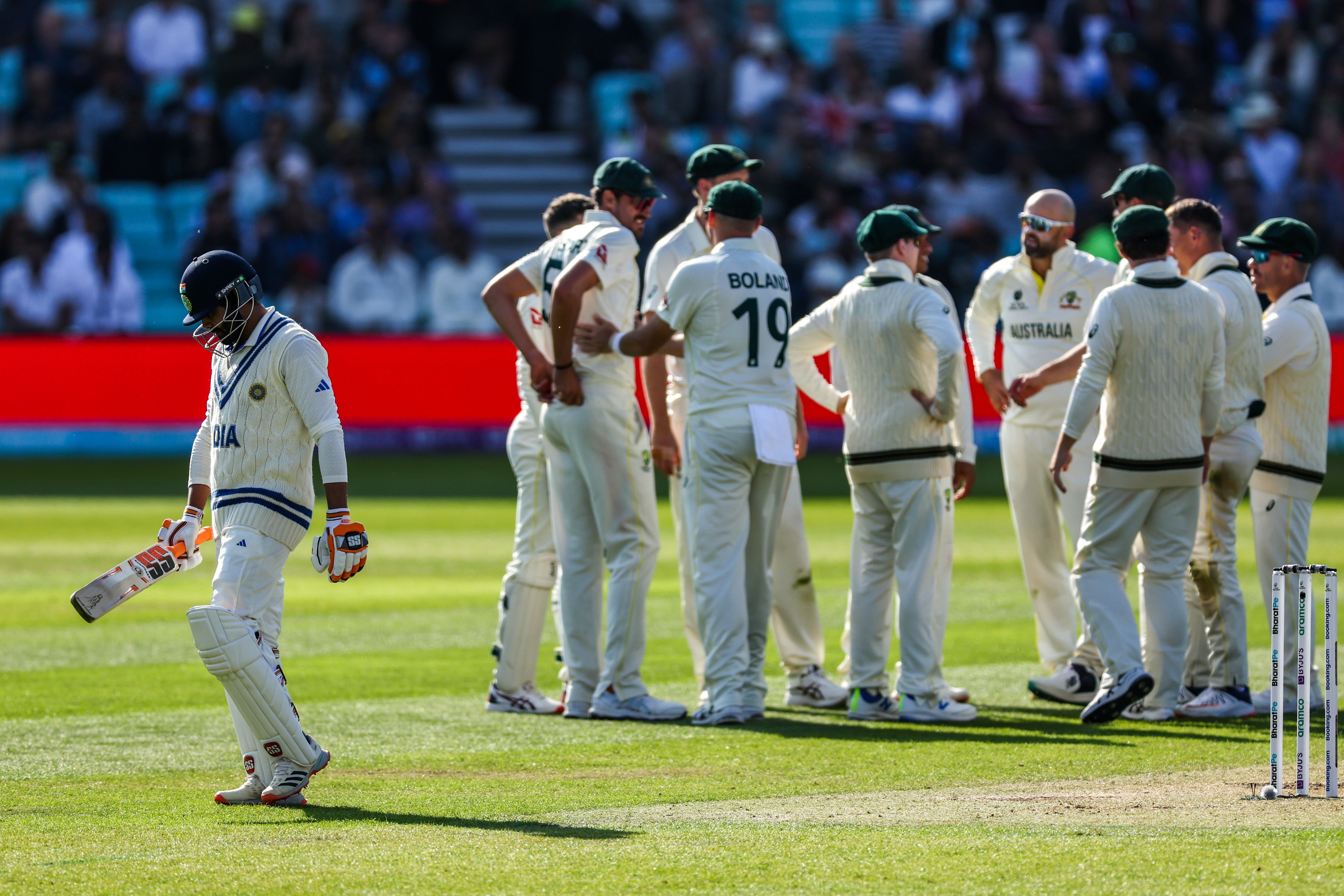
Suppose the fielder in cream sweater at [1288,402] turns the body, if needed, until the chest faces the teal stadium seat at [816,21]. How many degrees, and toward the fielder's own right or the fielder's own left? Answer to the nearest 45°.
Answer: approximately 90° to the fielder's own right

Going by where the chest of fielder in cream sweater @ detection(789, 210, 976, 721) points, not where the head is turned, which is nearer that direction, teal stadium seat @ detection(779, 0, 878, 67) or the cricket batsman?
the teal stadium seat

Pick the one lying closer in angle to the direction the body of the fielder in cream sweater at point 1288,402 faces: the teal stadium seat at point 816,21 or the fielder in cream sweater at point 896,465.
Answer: the fielder in cream sweater

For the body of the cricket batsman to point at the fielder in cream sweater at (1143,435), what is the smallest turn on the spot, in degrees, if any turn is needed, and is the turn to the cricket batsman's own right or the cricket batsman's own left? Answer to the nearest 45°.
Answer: approximately 135° to the cricket batsman's own left

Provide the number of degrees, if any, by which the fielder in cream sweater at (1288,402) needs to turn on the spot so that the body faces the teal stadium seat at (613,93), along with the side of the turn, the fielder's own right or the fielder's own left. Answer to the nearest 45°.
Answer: approximately 45° to the fielder's own right

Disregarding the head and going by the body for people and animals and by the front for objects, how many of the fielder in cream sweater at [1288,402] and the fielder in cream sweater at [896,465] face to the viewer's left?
1

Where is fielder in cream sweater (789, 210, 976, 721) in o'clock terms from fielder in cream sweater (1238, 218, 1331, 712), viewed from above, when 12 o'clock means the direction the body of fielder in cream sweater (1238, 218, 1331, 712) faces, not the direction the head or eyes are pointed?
fielder in cream sweater (789, 210, 976, 721) is roughly at 11 o'clock from fielder in cream sweater (1238, 218, 1331, 712).

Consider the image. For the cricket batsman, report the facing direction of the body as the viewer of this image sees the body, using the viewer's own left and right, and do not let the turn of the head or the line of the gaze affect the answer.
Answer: facing the viewer and to the left of the viewer

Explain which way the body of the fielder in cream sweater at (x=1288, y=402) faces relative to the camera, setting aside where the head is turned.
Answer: to the viewer's left

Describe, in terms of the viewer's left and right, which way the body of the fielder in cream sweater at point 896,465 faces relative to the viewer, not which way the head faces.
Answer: facing away from the viewer and to the right of the viewer

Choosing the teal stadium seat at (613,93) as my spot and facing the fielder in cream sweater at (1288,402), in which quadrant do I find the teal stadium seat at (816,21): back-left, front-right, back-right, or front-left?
back-left
